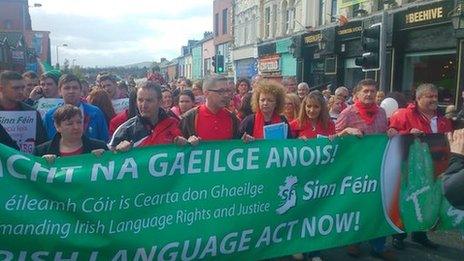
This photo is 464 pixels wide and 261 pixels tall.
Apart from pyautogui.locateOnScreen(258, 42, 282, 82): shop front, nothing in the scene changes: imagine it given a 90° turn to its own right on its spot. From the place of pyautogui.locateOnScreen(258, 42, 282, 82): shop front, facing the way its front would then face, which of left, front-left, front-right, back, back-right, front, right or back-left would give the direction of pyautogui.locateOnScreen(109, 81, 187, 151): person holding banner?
back-left

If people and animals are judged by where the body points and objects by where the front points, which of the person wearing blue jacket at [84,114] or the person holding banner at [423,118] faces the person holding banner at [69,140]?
the person wearing blue jacket at [84,114]

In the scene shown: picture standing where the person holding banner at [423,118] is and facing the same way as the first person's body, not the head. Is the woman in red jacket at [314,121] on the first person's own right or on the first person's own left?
on the first person's own right

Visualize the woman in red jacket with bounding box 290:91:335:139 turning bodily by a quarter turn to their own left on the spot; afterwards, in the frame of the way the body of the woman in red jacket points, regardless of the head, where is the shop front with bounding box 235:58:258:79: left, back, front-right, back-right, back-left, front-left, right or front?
left

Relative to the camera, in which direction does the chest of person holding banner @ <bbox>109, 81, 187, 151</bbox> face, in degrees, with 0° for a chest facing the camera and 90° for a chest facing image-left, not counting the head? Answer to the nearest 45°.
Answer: approximately 0°

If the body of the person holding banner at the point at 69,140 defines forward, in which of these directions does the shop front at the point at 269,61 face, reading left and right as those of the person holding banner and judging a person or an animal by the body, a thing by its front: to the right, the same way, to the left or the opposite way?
to the right

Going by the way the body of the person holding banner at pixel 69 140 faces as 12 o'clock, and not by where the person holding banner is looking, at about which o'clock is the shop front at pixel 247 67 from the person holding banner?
The shop front is roughly at 7 o'clock from the person holding banner.

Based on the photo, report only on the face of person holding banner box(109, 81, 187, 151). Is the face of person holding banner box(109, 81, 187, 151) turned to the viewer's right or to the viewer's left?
to the viewer's left

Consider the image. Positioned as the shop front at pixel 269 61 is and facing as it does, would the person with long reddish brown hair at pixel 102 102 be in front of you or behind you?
in front

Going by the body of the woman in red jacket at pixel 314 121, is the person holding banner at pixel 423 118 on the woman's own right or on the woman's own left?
on the woman's own left
